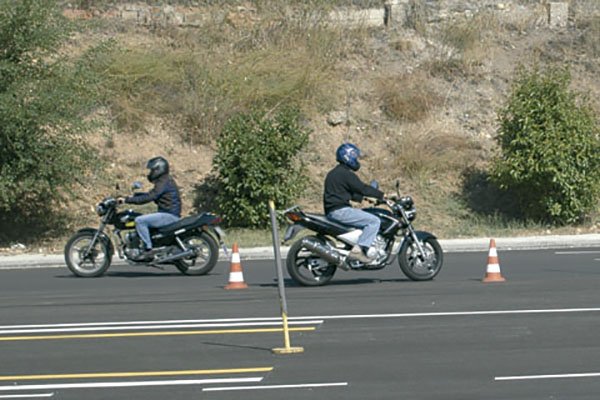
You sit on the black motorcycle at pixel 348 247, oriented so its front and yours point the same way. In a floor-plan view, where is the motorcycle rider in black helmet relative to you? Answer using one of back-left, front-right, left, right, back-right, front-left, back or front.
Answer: back-left

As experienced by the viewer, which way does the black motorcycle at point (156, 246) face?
facing to the left of the viewer

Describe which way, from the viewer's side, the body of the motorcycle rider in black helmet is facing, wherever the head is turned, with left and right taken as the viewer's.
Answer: facing to the left of the viewer

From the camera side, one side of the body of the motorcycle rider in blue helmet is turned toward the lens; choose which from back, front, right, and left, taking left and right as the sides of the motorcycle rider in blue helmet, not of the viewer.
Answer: right

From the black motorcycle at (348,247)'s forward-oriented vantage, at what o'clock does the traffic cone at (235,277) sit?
The traffic cone is roughly at 6 o'clock from the black motorcycle.

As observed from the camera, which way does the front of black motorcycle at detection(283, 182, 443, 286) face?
facing to the right of the viewer

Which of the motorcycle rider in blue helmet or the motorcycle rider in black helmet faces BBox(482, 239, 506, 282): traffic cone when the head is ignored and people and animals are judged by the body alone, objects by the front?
the motorcycle rider in blue helmet

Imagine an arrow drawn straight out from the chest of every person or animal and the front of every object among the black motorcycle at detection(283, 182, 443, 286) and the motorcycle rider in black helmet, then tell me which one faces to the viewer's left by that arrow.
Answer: the motorcycle rider in black helmet

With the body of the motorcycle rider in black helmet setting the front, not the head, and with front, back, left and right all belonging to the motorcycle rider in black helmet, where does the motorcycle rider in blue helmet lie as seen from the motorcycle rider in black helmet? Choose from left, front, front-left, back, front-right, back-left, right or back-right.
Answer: back-left

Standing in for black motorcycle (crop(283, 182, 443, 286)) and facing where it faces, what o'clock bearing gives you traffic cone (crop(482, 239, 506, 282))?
The traffic cone is roughly at 12 o'clock from the black motorcycle.

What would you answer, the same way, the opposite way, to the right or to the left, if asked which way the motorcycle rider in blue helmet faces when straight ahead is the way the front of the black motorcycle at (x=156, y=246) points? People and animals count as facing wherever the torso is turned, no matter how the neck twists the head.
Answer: the opposite way

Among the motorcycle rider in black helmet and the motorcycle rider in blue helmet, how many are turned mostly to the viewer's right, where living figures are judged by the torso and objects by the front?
1
